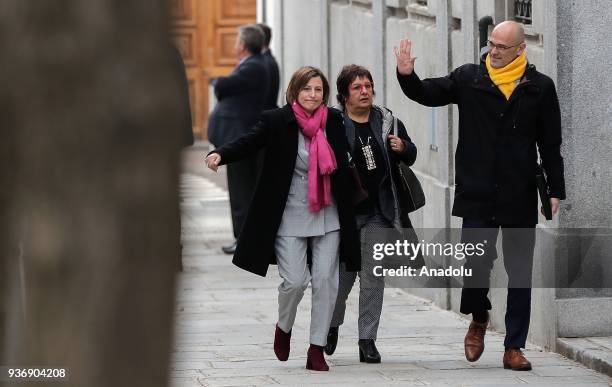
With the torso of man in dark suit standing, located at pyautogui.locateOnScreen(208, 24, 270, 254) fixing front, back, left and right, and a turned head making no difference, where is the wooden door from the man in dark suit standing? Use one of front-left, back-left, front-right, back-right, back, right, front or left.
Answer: right

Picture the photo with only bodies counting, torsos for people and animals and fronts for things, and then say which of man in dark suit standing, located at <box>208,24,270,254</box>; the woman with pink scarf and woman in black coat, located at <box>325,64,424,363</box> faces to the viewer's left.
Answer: the man in dark suit standing

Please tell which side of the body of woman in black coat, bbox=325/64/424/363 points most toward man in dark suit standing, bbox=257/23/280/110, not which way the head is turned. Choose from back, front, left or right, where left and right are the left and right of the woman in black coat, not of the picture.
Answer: back

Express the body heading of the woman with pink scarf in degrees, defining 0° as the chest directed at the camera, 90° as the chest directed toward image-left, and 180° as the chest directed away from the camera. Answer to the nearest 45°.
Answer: approximately 0°

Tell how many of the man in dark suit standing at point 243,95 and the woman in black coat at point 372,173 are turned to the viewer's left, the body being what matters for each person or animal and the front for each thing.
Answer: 1

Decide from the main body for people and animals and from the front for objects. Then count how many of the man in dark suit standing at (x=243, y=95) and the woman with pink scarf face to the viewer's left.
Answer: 1

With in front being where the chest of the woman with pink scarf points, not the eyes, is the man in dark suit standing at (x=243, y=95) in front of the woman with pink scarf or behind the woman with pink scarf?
behind

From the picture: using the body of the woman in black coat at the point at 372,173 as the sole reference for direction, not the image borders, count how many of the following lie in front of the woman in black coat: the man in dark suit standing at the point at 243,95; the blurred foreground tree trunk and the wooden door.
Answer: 1

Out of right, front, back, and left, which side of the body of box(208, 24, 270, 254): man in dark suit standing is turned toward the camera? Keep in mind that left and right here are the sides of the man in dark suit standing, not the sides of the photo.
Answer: left

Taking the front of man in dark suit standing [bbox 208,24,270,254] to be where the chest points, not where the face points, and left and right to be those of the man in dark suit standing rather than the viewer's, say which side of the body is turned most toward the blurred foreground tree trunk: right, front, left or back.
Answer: left

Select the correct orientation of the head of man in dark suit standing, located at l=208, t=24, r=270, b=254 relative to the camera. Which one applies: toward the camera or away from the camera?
away from the camera
